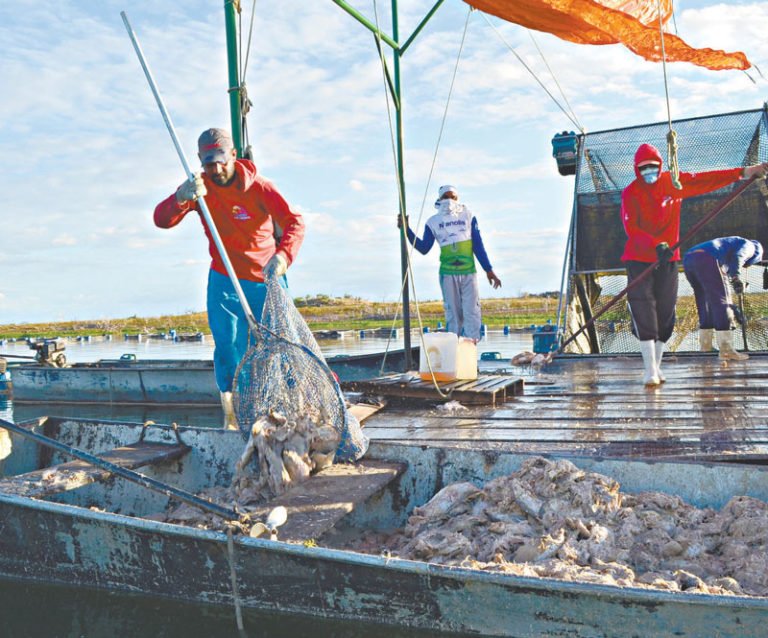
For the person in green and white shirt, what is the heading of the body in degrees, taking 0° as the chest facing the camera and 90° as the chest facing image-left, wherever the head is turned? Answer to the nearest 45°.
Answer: approximately 0°

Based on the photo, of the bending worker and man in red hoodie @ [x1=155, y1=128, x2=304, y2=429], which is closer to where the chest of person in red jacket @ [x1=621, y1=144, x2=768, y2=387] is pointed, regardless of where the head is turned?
the man in red hoodie

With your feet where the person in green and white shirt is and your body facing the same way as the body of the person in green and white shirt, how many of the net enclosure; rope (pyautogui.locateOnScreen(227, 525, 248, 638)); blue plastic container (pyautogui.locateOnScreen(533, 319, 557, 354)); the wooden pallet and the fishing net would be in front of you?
3

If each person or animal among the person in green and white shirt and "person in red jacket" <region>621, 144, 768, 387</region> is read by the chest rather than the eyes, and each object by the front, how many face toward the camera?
2

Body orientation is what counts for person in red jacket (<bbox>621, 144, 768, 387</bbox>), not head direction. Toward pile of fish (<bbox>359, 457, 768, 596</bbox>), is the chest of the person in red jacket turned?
yes

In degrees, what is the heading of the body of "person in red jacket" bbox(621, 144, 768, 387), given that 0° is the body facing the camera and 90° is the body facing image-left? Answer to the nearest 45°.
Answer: approximately 0°

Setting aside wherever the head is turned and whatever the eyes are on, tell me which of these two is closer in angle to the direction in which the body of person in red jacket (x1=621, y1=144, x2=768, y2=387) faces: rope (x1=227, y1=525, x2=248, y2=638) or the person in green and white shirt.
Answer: the rope

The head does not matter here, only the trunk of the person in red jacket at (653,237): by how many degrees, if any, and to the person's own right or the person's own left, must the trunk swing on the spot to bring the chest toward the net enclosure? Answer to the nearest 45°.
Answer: approximately 180°

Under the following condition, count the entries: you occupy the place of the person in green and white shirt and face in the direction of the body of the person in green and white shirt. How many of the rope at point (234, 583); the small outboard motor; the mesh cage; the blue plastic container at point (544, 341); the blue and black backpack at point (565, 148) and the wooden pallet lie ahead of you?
2

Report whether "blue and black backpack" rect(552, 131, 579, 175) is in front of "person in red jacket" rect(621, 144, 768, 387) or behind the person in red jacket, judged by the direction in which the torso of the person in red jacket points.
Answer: behind

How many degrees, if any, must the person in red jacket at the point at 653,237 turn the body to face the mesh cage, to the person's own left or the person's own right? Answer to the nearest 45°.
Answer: approximately 180°
